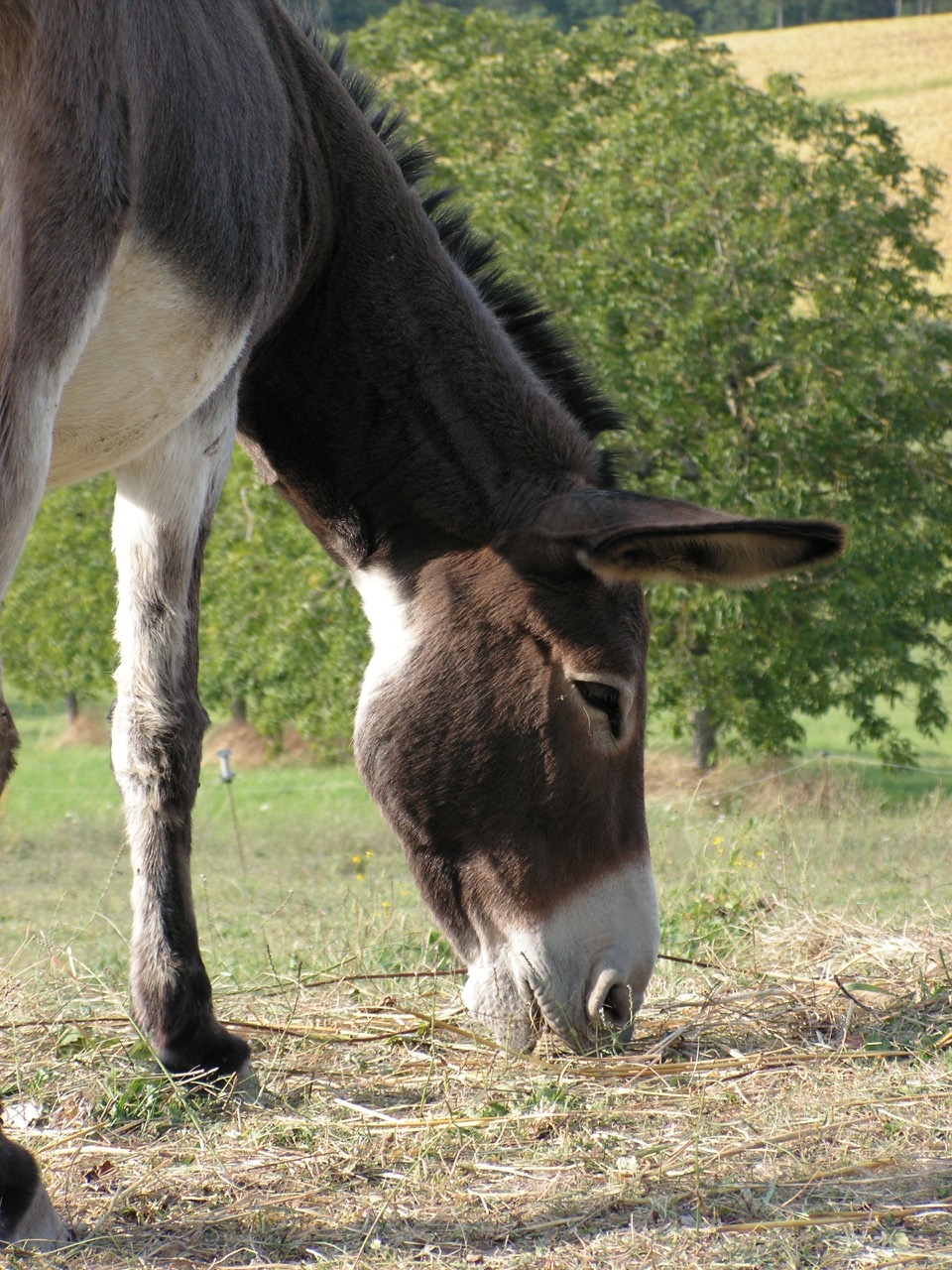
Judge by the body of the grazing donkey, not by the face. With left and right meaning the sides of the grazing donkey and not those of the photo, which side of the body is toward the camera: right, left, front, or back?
right

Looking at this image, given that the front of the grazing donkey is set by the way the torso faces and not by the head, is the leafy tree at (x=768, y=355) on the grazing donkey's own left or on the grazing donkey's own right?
on the grazing donkey's own left

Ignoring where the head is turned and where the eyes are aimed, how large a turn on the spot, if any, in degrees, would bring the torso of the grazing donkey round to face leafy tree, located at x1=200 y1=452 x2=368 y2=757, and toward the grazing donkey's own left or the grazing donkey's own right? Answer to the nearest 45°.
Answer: approximately 90° to the grazing donkey's own left
